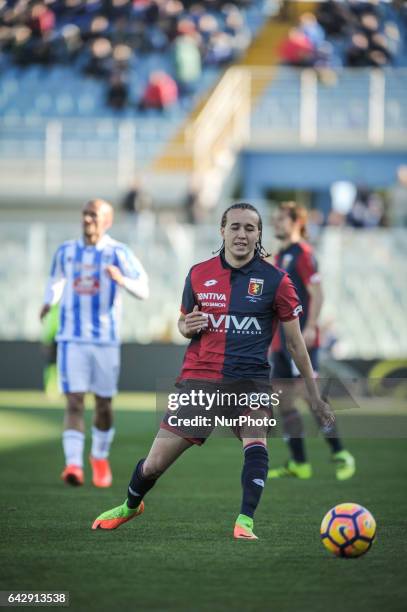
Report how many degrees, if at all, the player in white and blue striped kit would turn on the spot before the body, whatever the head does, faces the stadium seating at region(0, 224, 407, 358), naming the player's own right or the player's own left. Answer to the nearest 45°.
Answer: approximately 180°

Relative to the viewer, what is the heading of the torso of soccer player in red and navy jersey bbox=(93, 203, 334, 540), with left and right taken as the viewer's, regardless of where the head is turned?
facing the viewer

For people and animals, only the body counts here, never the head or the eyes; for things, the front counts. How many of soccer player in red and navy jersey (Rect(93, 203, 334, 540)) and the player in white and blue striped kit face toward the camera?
2

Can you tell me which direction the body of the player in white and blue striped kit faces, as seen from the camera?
toward the camera

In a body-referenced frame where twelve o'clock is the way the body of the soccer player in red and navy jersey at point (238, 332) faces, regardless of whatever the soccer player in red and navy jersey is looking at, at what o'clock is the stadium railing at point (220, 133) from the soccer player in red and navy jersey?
The stadium railing is roughly at 6 o'clock from the soccer player in red and navy jersey.

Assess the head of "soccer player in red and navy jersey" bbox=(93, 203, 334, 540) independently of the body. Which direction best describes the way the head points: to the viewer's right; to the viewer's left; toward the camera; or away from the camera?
toward the camera

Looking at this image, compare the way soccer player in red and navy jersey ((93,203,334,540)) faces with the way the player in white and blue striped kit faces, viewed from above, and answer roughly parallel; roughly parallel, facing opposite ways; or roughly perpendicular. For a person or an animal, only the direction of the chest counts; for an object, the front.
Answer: roughly parallel

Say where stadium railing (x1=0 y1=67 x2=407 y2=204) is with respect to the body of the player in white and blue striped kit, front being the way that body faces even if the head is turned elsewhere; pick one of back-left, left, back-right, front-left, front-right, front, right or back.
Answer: back

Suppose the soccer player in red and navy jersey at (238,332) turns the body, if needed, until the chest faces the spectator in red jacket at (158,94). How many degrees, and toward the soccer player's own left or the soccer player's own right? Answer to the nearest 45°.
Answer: approximately 180°

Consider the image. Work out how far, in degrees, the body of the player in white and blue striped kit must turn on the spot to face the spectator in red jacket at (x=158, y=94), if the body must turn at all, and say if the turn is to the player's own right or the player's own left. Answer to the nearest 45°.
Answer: approximately 180°

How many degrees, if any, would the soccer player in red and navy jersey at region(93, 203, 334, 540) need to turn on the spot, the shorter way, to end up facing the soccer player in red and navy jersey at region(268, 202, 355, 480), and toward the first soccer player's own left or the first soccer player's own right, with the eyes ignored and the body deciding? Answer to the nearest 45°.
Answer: approximately 180°

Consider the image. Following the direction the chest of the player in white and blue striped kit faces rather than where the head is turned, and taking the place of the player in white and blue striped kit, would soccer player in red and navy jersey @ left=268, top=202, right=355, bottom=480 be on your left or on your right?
on your left

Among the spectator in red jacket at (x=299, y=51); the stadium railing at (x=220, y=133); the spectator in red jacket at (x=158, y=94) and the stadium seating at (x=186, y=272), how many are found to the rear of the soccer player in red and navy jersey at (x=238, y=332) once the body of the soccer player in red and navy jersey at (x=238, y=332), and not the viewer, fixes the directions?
4
